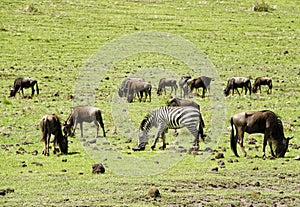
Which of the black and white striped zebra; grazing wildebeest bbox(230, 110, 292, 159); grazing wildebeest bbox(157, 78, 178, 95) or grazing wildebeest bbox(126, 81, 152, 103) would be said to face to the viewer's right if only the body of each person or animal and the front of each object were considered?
grazing wildebeest bbox(230, 110, 292, 159)

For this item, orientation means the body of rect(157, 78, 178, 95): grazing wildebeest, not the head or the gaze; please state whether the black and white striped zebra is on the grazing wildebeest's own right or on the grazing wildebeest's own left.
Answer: on the grazing wildebeest's own left

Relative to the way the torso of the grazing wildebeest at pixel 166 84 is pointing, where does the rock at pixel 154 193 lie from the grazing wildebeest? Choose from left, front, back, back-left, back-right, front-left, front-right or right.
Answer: left

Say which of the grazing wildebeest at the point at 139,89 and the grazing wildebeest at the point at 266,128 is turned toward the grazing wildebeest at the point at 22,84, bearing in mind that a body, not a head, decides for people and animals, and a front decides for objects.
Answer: the grazing wildebeest at the point at 139,89

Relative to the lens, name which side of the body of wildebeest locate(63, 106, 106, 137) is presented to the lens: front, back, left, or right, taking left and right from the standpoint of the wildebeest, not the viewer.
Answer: left

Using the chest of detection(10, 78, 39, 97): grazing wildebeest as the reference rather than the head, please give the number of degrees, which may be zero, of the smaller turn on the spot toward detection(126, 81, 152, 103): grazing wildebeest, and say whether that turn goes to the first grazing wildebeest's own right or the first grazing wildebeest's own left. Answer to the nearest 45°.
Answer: approximately 180°

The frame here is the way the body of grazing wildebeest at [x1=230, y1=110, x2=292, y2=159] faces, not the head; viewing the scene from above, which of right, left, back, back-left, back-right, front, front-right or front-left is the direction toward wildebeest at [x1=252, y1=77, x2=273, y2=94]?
left

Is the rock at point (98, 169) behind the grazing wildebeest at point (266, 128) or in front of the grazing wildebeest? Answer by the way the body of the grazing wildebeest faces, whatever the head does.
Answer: behind

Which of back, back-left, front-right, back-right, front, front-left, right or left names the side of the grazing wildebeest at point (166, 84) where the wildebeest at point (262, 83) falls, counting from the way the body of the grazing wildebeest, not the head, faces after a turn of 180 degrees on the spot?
front

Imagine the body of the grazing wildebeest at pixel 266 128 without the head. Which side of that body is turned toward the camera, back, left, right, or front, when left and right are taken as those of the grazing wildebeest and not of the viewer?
right

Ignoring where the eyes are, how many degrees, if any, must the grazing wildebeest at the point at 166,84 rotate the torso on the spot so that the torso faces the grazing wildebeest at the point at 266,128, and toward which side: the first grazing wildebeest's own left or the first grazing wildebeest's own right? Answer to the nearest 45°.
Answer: approximately 90° to the first grazing wildebeest's own left

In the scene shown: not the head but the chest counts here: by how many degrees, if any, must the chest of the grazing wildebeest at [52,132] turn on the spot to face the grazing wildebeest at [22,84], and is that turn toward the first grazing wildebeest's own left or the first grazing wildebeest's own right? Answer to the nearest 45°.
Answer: approximately 45° to the first grazing wildebeest's own left

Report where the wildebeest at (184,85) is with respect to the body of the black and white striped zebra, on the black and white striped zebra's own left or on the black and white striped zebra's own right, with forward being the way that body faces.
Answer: on the black and white striped zebra's own right

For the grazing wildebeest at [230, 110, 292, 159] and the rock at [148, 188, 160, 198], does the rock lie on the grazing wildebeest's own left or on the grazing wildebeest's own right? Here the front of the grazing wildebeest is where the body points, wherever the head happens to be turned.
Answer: on the grazing wildebeest's own right

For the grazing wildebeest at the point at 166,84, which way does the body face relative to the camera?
to the viewer's left
